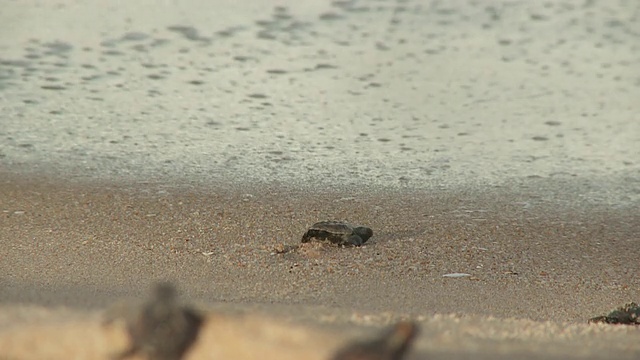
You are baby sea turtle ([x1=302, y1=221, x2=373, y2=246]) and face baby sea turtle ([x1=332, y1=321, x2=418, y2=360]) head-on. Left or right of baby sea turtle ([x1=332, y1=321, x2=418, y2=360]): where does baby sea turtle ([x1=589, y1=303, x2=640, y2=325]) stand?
left

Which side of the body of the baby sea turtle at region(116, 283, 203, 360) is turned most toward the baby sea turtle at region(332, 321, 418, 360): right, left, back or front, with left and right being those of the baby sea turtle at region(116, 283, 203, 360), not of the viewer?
right

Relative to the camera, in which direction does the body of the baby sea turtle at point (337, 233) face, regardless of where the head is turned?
to the viewer's right

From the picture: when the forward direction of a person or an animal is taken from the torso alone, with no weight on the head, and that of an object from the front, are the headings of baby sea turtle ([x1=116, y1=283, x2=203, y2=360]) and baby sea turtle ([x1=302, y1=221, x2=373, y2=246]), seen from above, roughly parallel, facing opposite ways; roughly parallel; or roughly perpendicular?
roughly perpendicular

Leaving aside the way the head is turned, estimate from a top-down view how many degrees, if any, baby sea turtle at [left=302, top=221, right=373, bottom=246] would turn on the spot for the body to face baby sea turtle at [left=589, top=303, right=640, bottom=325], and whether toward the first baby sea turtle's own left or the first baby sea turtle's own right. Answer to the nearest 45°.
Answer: approximately 45° to the first baby sea turtle's own right

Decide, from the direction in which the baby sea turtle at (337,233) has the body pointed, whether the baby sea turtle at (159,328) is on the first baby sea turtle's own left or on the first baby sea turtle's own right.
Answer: on the first baby sea turtle's own right

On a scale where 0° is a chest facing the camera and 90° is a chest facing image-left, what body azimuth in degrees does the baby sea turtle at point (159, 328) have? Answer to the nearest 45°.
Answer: approximately 180°
